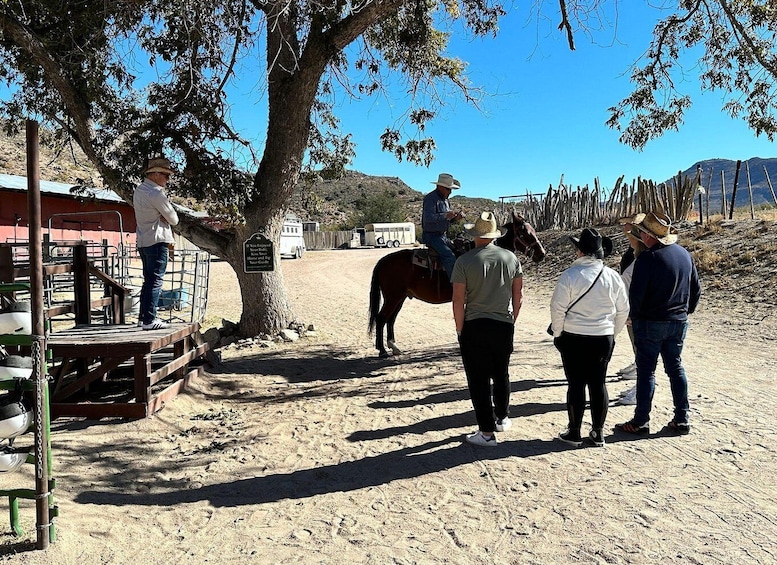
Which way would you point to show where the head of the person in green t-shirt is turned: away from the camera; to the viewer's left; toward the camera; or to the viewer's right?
away from the camera

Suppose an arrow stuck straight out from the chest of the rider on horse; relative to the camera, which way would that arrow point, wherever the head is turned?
to the viewer's right

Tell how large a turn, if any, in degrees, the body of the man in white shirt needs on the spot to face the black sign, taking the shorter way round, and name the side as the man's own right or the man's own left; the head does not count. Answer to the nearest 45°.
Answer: approximately 45° to the man's own left

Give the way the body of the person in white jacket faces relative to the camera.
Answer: away from the camera

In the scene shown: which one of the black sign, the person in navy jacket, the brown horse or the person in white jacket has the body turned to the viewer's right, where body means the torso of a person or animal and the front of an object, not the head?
the brown horse

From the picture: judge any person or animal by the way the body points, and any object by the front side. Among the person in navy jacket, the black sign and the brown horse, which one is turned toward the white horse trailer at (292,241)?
the person in navy jacket

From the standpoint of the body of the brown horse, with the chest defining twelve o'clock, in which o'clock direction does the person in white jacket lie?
The person in white jacket is roughly at 2 o'clock from the brown horse.

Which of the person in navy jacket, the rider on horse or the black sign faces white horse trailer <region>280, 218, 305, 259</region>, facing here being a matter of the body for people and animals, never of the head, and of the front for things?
the person in navy jacket

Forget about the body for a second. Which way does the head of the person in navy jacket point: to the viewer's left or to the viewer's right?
to the viewer's left

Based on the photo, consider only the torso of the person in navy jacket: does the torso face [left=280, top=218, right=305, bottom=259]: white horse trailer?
yes

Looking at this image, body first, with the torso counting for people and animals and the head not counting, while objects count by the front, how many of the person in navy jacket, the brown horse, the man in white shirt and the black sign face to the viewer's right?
2

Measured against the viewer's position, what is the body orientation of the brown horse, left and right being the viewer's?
facing to the right of the viewer

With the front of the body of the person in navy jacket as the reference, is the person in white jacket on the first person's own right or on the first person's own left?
on the first person's own left
